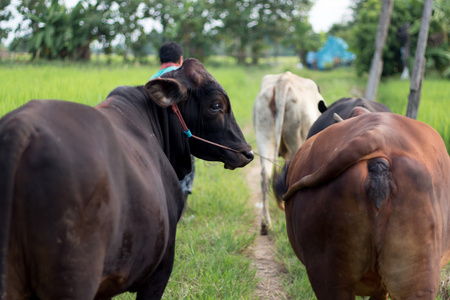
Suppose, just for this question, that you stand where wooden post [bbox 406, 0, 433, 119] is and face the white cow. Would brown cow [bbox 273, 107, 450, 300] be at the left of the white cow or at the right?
left

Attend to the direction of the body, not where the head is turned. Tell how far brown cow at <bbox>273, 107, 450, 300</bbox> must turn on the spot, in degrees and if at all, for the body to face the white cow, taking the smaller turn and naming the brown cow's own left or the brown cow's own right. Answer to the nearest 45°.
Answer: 0° — it already faces it

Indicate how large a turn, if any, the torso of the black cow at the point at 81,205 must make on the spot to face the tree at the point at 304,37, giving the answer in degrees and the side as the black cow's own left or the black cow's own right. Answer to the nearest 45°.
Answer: approximately 45° to the black cow's own left

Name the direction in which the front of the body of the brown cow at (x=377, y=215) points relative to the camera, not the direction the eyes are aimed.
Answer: away from the camera

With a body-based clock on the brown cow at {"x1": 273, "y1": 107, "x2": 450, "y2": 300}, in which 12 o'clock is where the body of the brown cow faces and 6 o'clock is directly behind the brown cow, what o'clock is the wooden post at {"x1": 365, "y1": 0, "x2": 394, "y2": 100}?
The wooden post is roughly at 12 o'clock from the brown cow.

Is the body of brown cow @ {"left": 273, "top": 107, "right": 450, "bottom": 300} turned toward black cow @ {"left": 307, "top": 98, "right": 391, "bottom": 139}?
yes

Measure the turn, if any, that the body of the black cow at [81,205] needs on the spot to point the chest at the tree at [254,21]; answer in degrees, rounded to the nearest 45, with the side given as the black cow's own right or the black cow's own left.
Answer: approximately 45° to the black cow's own left

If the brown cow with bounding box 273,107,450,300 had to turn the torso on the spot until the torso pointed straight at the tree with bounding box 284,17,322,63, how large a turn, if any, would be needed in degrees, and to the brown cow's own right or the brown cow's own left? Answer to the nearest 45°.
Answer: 0° — it already faces it
